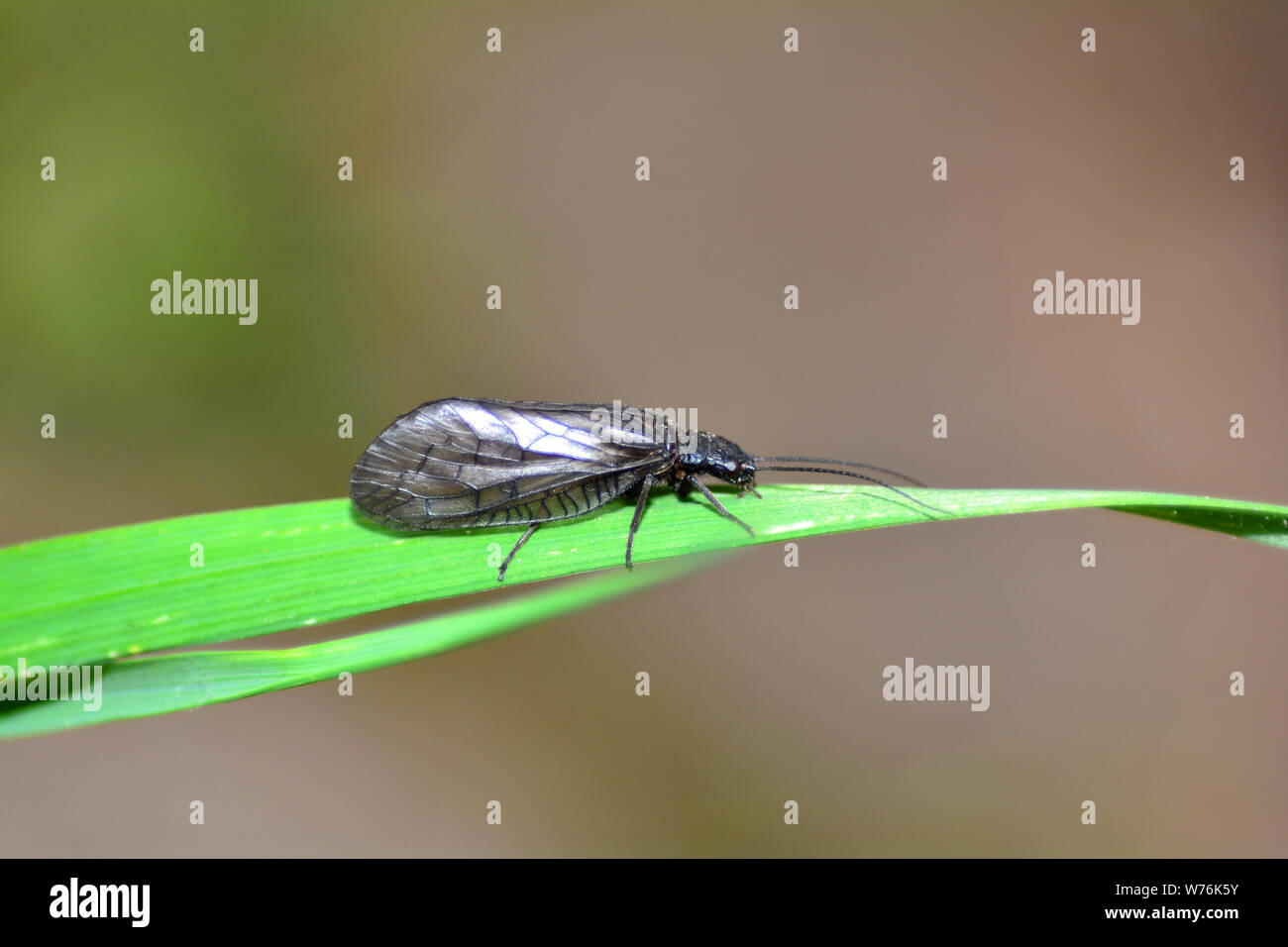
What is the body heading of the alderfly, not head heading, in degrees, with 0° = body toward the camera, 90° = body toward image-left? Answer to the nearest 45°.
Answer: approximately 270°

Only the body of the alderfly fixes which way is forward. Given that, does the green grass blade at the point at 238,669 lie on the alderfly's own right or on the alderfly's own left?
on the alderfly's own right
